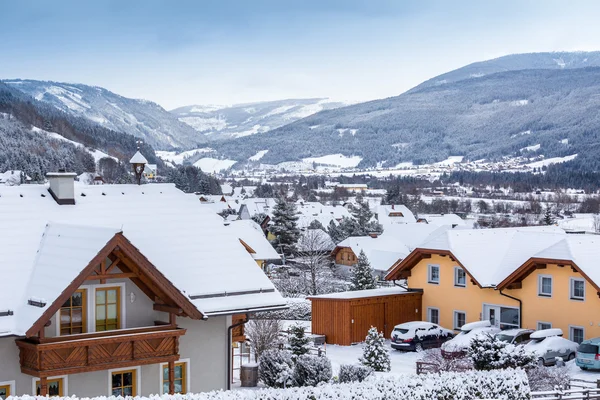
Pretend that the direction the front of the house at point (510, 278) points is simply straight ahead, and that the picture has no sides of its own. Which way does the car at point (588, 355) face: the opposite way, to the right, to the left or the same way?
the opposite way

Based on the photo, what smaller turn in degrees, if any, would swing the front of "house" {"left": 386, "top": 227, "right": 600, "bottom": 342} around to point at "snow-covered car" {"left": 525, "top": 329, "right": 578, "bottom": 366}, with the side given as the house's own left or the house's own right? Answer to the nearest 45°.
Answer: approximately 45° to the house's own left

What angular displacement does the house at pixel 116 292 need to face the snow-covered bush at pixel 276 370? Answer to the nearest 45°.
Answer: approximately 90° to its left

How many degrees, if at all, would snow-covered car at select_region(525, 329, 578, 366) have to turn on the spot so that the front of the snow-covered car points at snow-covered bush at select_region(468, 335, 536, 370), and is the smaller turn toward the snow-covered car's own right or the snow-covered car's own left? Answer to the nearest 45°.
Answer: approximately 45° to the snow-covered car's own left

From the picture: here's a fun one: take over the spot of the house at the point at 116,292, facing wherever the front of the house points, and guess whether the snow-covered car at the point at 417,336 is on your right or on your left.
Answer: on your left

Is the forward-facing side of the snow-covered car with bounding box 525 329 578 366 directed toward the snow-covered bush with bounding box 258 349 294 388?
yes
